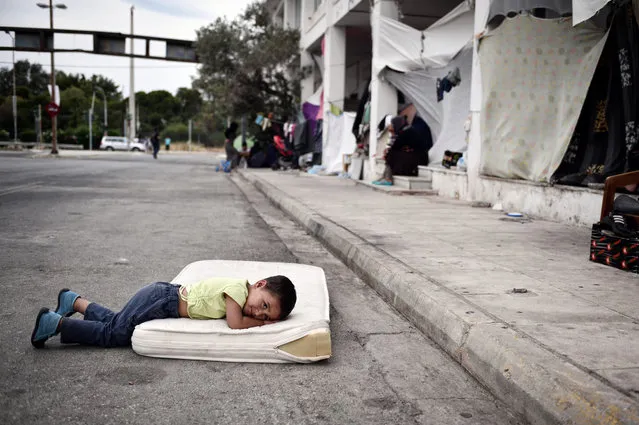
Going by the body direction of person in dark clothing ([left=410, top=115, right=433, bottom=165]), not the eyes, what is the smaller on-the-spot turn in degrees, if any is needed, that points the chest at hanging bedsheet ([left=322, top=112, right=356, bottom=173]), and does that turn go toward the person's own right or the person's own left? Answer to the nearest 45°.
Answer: approximately 45° to the person's own right

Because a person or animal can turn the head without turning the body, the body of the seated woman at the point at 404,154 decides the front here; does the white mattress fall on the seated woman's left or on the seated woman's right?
on the seated woman's left

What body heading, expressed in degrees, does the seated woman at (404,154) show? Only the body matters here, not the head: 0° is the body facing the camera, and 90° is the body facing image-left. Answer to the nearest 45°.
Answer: approximately 90°

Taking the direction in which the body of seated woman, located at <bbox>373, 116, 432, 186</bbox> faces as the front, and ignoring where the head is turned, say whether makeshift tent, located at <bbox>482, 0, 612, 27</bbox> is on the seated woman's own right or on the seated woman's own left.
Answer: on the seated woman's own left

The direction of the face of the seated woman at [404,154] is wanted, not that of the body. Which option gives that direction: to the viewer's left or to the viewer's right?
to the viewer's left

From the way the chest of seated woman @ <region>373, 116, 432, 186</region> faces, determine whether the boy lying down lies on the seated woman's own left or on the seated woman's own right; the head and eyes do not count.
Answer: on the seated woman's own left

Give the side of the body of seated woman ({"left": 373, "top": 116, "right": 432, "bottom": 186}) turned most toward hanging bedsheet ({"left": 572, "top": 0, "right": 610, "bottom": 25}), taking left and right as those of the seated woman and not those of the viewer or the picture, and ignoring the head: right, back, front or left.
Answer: left

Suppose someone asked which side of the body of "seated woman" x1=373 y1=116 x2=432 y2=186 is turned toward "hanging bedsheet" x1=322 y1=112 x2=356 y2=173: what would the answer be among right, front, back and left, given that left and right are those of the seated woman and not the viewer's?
right
